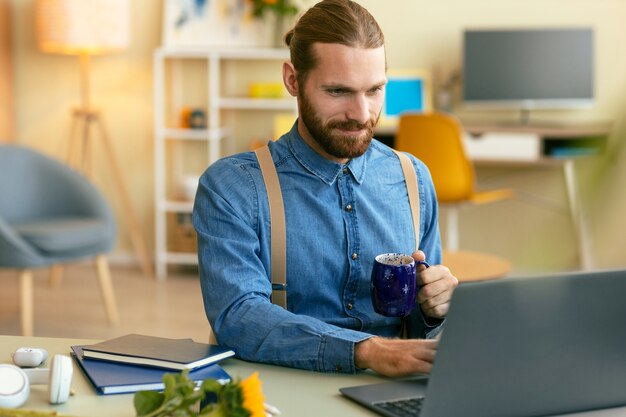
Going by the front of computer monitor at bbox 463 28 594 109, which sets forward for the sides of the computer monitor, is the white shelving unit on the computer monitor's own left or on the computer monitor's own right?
on the computer monitor's own right

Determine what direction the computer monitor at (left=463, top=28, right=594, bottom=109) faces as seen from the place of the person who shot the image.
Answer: facing the viewer

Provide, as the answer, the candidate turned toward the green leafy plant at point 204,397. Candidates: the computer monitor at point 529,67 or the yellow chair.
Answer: the computer monitor

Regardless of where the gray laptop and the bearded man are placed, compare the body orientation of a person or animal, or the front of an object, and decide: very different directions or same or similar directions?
very different directions

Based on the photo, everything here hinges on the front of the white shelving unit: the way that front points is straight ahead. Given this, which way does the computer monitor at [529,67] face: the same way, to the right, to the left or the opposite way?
the same way

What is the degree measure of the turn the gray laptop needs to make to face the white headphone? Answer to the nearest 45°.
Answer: approximately 45° to its left

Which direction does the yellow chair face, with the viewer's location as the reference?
facing away from the viewer and to the right of the viewer

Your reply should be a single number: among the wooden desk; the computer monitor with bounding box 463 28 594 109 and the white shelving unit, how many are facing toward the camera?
3

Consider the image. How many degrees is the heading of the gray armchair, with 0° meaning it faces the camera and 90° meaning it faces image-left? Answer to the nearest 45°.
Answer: approximately 315°

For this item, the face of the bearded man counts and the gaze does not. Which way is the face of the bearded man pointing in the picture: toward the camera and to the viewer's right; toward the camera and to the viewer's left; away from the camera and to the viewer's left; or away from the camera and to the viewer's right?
toward the camera and to the viewer's right

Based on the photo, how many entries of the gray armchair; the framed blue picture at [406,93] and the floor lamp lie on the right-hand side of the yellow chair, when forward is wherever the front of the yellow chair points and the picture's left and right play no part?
0

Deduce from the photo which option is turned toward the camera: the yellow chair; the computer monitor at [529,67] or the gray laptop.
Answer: the computer monitor

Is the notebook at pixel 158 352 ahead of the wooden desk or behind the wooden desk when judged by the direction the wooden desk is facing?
ahead

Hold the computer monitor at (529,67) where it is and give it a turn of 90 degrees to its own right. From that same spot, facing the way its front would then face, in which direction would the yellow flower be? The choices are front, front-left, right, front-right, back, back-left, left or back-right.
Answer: left

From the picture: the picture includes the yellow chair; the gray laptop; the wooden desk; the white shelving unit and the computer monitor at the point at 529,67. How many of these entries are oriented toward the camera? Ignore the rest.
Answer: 3

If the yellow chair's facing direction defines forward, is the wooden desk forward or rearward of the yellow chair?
forward

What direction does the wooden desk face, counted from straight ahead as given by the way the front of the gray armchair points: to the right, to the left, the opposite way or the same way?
to the right

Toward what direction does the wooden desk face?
toward the camera

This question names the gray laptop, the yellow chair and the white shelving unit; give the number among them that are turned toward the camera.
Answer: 1
